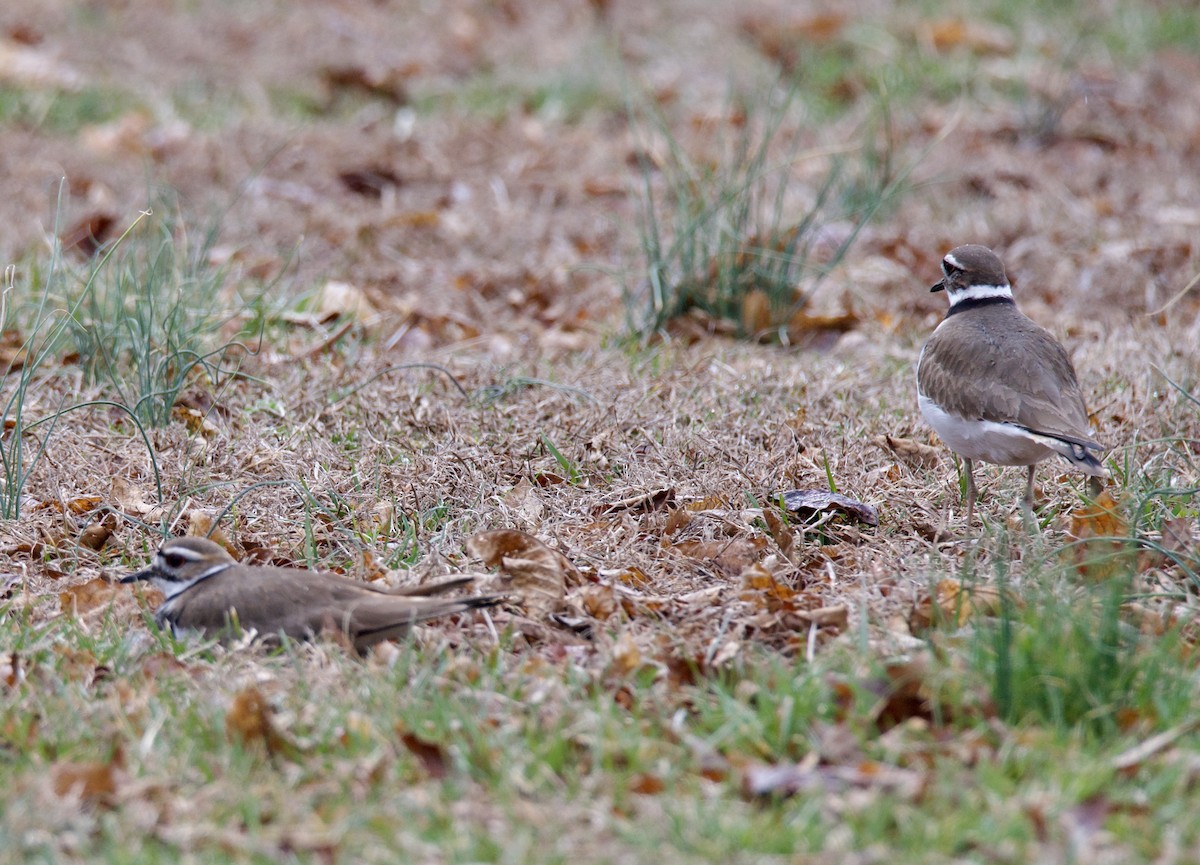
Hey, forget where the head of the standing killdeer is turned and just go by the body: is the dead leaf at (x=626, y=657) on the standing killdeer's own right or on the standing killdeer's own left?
on the standing killdeer's own left

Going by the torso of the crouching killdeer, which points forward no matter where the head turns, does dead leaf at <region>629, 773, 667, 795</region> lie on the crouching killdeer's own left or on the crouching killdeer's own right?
on the crouching killdeer's own left

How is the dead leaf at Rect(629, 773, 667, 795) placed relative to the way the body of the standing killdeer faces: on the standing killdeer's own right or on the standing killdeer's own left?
on the standing killdeer's own left

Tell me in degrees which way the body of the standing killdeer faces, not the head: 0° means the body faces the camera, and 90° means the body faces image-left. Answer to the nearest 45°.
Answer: approximately 135°

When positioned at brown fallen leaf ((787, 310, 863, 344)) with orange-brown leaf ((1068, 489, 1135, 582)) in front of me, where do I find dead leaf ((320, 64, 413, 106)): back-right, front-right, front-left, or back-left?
back-right

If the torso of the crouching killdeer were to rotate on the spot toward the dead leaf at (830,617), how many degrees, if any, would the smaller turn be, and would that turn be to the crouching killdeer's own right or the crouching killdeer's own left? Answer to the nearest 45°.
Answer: approximately 180°

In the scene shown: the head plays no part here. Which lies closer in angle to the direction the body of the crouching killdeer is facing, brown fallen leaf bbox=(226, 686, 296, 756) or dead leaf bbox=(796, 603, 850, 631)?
the brown fallen leaf

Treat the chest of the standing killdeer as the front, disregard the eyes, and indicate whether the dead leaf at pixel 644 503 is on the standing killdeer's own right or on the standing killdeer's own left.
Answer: on the standing killdeer's own left

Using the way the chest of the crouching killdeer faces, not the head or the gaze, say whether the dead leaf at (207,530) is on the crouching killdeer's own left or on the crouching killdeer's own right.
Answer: on the crouching killdeer's own right

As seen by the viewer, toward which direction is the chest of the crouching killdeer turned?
to the viewer's left
